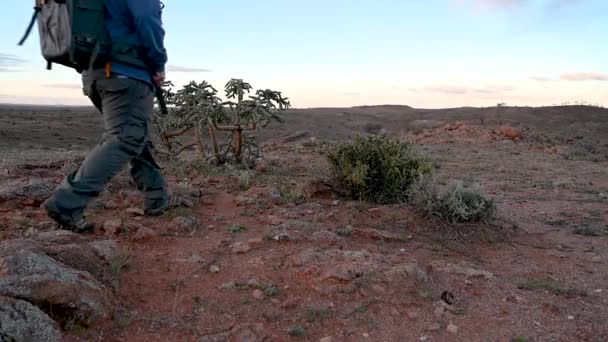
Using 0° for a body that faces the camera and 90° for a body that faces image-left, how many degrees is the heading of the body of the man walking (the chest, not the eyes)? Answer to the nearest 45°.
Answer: approximately 270°

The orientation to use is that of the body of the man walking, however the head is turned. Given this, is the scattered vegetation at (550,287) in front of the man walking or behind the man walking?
in front

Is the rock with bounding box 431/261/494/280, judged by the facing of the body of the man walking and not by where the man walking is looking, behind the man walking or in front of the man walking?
in front

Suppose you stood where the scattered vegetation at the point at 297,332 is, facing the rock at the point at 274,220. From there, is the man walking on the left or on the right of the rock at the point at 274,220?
left
